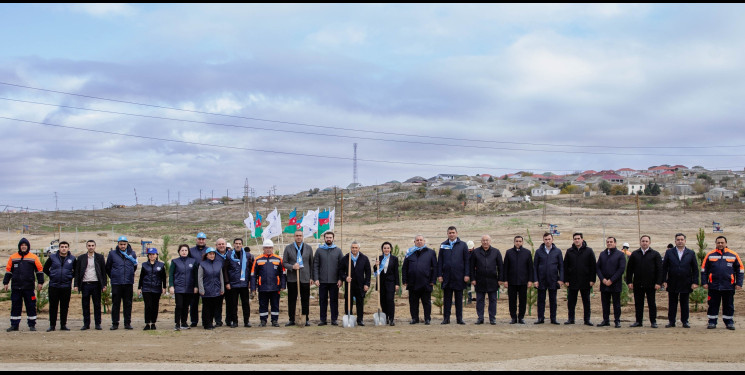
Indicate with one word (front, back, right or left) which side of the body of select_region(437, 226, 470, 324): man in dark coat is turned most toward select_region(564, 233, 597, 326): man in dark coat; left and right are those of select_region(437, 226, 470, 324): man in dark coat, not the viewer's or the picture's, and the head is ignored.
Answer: left

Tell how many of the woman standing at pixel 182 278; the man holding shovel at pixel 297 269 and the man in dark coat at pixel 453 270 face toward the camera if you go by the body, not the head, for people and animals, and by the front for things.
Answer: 3

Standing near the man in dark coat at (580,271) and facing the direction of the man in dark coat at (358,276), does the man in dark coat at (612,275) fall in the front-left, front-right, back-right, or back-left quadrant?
back-left

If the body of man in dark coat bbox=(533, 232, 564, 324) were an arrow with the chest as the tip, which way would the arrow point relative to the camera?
toward the camera

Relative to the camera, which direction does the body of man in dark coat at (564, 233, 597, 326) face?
toward the camera

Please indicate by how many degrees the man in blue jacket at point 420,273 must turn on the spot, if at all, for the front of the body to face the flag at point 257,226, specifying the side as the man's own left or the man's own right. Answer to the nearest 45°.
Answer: approximately 135° to the man's own right

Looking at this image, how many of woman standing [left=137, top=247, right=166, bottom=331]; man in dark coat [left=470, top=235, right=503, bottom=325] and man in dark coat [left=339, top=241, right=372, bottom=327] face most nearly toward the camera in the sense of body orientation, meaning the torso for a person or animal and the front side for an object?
3

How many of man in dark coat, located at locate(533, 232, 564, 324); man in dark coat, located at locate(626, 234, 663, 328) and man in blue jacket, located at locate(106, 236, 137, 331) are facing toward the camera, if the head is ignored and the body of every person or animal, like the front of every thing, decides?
3

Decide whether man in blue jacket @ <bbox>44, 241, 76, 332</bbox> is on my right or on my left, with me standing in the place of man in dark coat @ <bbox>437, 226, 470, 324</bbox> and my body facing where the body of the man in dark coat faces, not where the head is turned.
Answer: on my right

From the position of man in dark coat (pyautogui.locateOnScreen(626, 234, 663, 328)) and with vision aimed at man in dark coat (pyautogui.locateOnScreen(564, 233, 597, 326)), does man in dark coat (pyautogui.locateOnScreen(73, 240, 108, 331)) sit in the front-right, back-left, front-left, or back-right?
front-left

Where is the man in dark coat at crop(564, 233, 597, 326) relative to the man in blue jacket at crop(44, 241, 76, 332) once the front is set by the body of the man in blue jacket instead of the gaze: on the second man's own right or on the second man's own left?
on the second man's own left

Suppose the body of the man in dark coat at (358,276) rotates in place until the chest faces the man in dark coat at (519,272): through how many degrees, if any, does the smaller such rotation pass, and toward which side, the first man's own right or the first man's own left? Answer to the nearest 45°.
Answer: approximately 90° to the first man's own left

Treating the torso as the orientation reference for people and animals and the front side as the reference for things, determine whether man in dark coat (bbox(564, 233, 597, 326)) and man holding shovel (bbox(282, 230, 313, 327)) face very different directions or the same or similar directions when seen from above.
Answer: same or similar directions

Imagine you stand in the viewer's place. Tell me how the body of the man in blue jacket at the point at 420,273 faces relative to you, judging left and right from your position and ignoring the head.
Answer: facing the viewer
